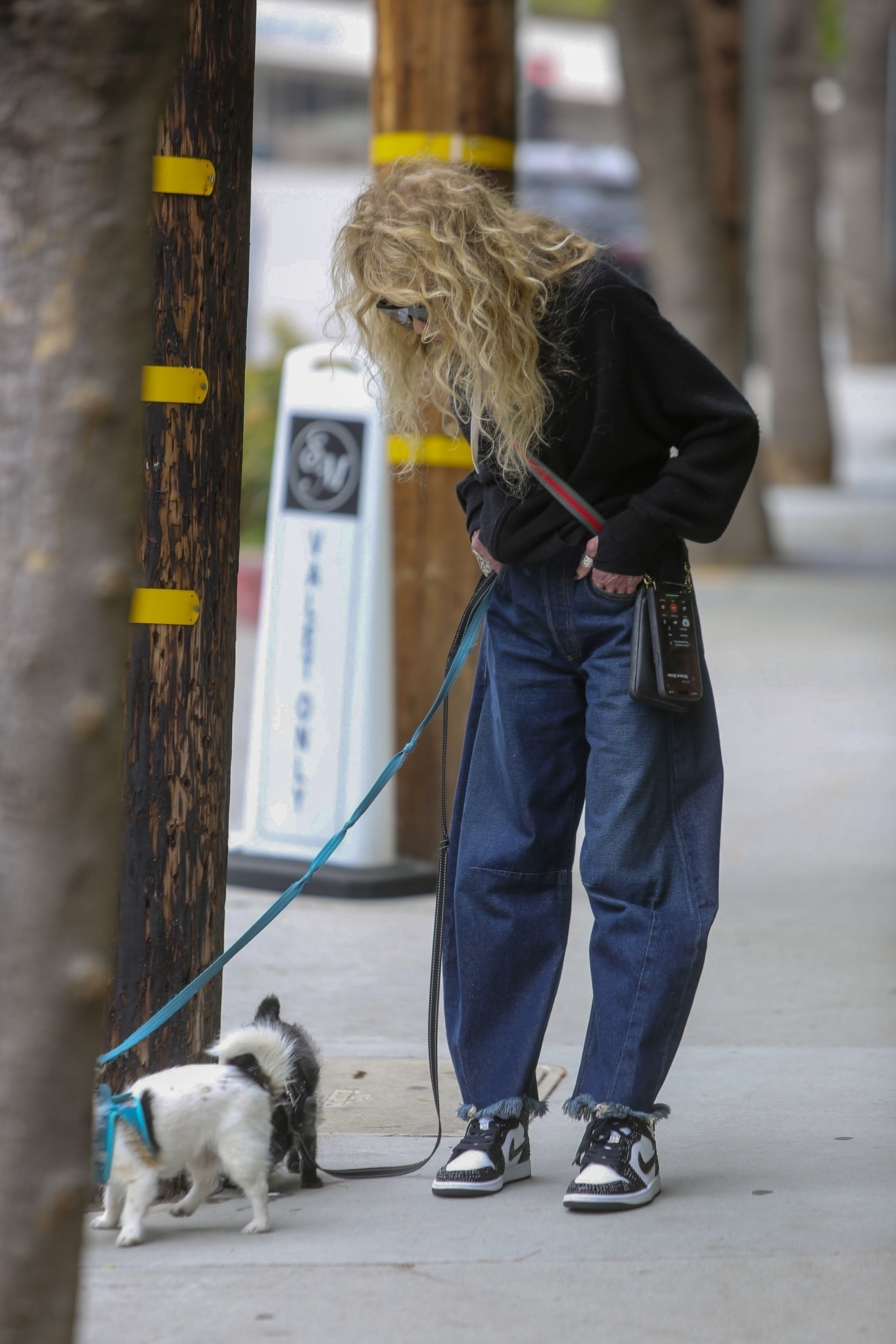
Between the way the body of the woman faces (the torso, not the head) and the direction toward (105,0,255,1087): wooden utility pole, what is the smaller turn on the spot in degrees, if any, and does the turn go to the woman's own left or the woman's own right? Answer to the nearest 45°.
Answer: approximately 45° to the woman's own right

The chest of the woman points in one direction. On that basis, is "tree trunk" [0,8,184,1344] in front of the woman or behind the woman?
in front

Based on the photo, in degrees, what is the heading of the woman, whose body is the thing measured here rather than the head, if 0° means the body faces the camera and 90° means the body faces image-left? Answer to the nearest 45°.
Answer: approximately 45°

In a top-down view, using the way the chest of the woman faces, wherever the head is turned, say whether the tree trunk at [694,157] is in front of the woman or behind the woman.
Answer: behind

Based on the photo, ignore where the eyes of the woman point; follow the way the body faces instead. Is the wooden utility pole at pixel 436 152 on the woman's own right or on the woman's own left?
on the woman's own right

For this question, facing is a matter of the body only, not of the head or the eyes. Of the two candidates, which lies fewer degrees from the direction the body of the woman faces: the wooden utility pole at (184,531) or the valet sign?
the wooden utility pole

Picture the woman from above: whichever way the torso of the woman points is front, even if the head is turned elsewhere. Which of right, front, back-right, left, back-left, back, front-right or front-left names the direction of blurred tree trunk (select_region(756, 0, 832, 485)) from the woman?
back-right
